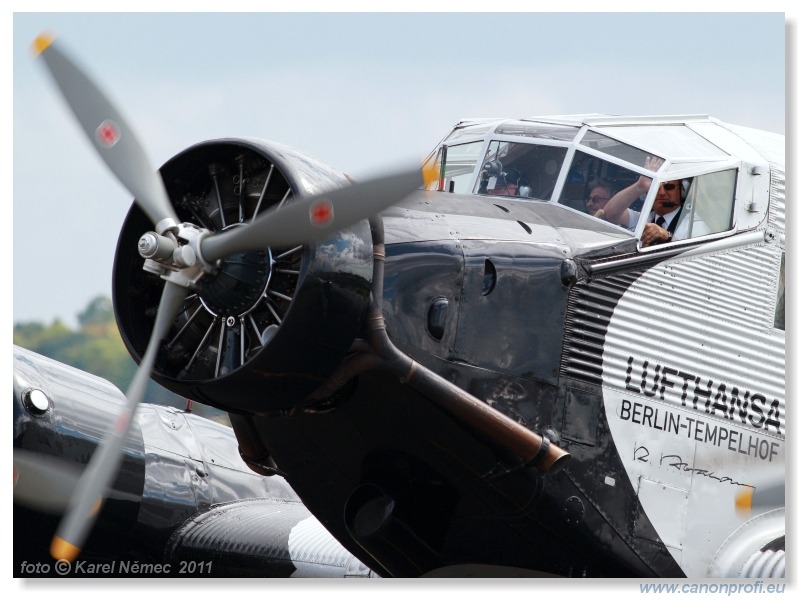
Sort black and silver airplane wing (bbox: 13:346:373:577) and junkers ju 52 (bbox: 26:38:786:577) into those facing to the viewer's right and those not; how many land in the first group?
0

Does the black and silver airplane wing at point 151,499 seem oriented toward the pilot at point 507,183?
no

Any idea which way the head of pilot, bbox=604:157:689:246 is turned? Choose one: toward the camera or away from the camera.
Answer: toward the camera

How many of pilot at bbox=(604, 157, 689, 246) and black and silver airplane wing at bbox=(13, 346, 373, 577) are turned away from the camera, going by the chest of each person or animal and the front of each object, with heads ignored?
0

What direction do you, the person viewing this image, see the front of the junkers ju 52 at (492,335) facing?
facing the viewer and to the left of the viewer

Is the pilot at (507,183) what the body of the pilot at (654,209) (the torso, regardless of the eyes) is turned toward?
no

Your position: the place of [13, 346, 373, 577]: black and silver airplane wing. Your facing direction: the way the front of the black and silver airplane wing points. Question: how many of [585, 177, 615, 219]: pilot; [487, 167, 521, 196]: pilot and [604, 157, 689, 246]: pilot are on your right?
0

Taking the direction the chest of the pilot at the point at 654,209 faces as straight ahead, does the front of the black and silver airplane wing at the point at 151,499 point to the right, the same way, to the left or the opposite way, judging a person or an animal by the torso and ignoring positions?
the same way
